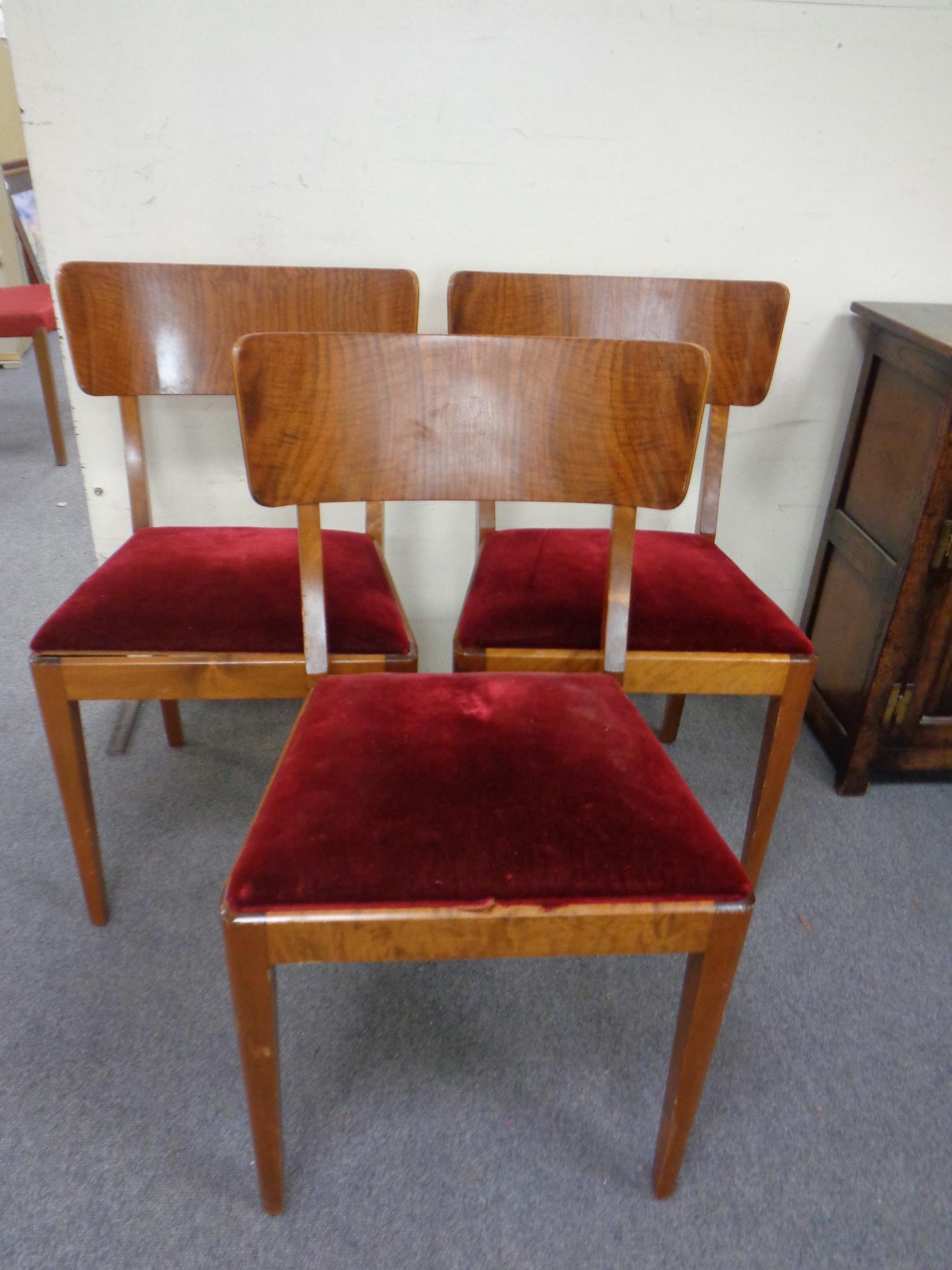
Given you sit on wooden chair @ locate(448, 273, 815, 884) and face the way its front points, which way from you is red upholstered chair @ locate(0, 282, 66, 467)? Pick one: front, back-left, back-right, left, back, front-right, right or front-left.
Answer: back-right

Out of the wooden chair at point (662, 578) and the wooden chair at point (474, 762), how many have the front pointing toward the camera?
2

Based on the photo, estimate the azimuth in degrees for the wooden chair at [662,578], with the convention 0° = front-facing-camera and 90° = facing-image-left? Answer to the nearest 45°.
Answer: approximately 0°

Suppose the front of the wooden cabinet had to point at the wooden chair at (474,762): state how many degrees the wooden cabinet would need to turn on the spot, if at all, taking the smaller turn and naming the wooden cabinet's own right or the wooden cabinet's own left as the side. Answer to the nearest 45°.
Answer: approximately 45° to the wooden cabinet's own right

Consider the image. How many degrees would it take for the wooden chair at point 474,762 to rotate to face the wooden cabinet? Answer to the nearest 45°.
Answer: approximately 135° to its left

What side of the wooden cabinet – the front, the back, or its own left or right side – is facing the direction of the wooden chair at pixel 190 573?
right
